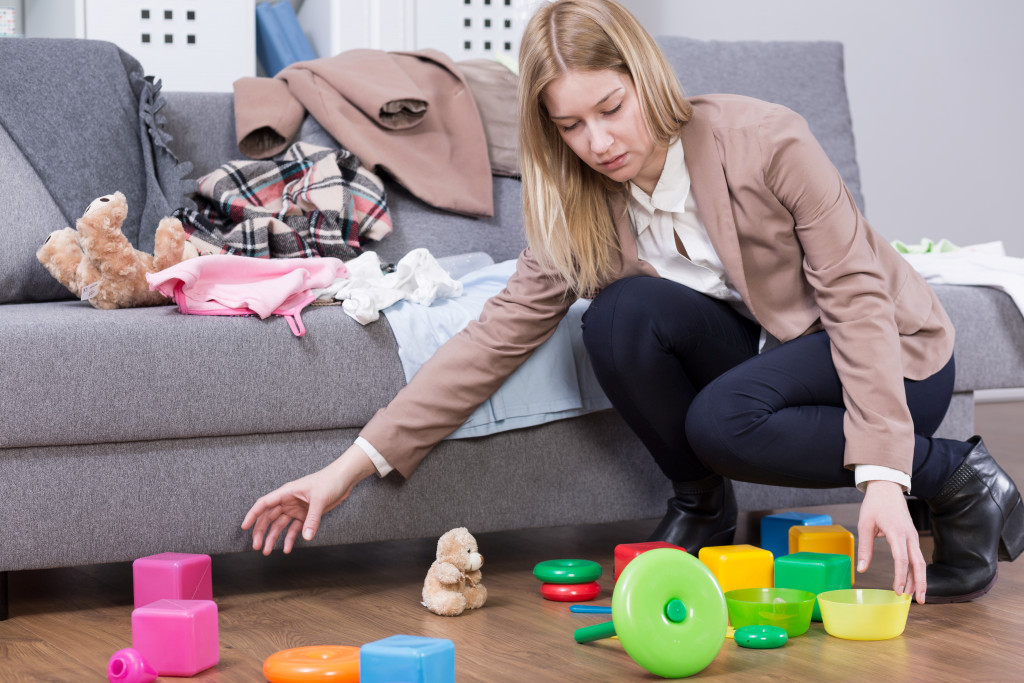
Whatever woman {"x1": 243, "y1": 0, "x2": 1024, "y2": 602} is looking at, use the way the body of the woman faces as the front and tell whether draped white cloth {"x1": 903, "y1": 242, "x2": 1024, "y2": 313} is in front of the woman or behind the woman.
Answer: behind

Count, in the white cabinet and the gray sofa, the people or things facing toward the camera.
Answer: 2

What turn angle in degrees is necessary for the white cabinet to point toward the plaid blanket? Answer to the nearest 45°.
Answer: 0° — it already faces it

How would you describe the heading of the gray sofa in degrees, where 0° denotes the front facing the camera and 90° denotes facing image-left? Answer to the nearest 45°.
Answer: approximately 0°

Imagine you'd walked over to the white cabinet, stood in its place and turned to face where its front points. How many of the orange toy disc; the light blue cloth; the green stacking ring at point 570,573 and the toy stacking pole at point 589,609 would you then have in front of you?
4

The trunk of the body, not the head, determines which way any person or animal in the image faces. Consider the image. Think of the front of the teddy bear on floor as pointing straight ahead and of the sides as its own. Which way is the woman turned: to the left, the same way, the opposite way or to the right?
to the right
